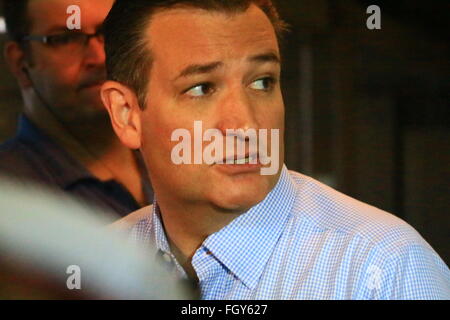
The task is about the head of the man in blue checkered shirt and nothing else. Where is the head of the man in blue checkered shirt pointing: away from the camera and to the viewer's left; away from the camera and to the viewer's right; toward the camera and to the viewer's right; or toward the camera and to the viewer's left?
toward the camera and to the viewer's right

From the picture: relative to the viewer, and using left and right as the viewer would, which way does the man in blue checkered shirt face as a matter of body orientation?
facing the viewer and to the left of the viewer

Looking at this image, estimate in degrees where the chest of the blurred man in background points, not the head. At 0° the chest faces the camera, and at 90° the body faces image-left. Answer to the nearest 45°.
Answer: approximately 315°

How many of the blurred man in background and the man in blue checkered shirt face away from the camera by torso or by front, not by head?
0
